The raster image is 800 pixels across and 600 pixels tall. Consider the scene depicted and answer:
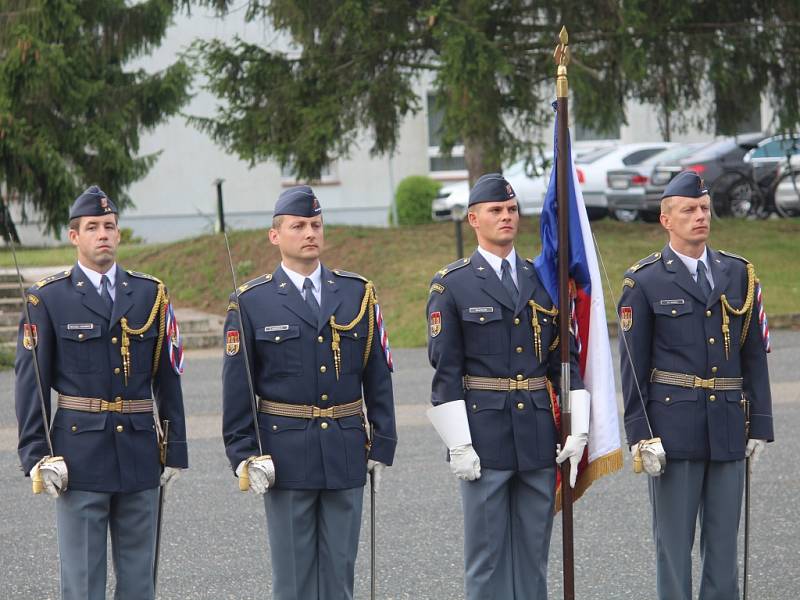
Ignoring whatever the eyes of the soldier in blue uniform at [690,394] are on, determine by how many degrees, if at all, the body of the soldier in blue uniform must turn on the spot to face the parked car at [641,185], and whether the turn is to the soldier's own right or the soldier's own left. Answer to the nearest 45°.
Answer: approximately 135° to the soldier's own left

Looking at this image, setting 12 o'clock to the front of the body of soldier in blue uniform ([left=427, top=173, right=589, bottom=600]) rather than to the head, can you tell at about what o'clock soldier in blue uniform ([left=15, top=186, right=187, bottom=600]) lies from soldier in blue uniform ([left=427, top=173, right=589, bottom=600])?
soldier in blue uniform ([left=15, top=186, right=187, bottom=600]) is roughly at 4 o'clock from soldier in blue uniform ([left=427, top=173, right=589, bottom=600]).

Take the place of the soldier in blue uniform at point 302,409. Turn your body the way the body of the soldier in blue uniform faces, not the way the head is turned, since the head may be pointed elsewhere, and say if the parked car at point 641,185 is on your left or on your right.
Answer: on your left

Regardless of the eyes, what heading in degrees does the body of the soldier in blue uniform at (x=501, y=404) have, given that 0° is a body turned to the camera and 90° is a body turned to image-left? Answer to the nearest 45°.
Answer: approximately 315°

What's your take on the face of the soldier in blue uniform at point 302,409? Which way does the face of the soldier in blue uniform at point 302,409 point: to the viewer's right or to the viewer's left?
to the viewer's right

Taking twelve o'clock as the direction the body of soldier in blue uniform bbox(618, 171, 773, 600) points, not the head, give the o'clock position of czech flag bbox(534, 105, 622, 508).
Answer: The czech flag is roughly at 4 o'clock from the soldier in blue uniform.
